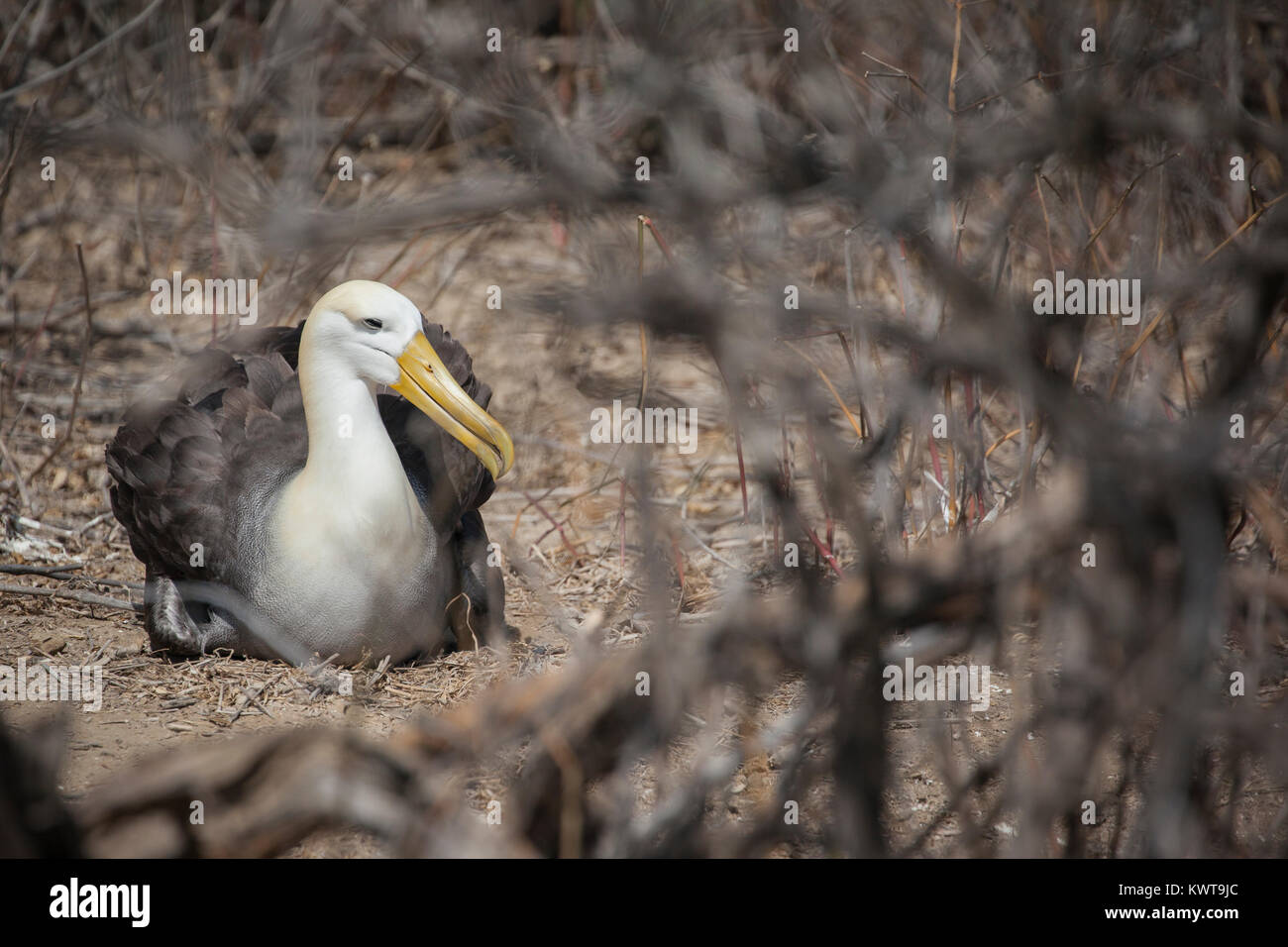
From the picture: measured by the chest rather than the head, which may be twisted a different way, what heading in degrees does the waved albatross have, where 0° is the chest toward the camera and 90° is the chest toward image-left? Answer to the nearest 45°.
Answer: approximately 315°
